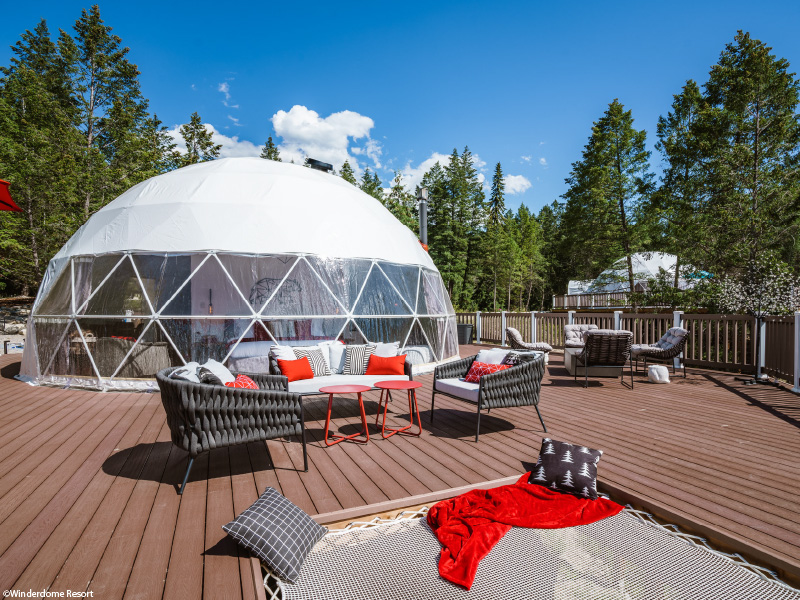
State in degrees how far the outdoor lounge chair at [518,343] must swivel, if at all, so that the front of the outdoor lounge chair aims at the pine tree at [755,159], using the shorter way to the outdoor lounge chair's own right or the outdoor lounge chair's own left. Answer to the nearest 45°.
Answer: approximately 45° to the outdoor lounge chair's own left

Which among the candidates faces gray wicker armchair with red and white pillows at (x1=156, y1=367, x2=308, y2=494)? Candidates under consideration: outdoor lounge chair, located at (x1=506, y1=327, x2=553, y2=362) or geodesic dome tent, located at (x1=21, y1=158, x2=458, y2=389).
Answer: the geodesic dome tent

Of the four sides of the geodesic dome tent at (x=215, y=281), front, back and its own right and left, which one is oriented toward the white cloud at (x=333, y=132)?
back

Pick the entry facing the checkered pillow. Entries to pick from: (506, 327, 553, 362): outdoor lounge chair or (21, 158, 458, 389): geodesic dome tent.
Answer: the geodesic dome tent

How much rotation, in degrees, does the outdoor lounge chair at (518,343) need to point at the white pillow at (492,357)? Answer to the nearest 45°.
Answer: approximately 90° to its right

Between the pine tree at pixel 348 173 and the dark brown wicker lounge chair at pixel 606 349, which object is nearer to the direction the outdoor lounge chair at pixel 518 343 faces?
the dark brown wicker lounge chair

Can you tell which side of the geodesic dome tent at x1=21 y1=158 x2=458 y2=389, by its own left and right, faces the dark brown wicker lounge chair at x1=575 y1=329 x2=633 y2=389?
left

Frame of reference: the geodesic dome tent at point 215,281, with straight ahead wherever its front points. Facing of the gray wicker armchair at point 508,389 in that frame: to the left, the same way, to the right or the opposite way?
to the right

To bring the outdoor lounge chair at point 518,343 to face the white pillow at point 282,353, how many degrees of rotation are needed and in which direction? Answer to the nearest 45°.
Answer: approximately 135° to its right

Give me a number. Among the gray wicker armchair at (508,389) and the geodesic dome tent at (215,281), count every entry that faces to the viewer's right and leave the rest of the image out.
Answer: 0

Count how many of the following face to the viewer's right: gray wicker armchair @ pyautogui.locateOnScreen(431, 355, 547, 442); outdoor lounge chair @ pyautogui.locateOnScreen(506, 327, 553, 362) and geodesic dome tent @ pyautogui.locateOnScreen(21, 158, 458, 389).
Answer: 1

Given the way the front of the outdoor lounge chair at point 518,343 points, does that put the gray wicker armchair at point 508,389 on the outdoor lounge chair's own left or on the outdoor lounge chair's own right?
on the outdoor lounge chair's own right

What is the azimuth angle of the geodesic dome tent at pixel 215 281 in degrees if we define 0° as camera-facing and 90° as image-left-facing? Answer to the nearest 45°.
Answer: approximately 0°
